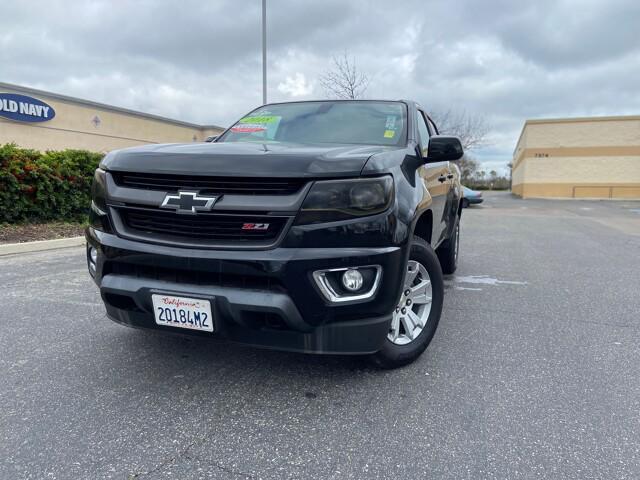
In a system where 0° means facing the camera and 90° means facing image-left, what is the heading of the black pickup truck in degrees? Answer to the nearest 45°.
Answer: approximately 45°

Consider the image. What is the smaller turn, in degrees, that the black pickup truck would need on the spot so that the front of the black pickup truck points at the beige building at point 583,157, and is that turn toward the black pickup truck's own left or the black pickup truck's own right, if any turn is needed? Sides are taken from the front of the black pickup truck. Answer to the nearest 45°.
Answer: approximately 180°

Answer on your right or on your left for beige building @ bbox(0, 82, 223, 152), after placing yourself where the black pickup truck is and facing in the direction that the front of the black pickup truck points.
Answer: on your right

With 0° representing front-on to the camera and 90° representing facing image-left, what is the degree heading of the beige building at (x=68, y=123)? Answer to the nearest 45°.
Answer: approximately 315°
